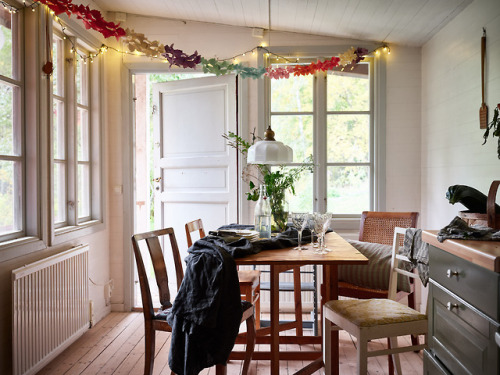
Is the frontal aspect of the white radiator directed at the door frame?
no

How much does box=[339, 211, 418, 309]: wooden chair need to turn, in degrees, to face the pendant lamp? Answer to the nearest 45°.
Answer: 0° — it already faces it

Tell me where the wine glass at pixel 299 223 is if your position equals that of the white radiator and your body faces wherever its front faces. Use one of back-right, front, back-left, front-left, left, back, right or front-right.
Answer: front

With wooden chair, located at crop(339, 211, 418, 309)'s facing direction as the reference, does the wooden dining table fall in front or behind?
in front

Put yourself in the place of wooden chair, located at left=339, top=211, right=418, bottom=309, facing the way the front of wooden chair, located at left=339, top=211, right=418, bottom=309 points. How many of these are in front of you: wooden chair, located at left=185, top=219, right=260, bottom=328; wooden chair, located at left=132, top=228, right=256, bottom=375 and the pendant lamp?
3

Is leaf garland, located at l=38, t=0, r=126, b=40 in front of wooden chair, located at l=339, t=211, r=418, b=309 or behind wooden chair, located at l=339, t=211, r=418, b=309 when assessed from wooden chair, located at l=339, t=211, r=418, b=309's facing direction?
in front

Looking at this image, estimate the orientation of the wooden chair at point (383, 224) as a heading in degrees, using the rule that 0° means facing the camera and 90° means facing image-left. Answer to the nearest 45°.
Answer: approximately 45°

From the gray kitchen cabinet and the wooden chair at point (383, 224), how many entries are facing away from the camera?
0

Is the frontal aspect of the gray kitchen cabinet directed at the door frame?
no

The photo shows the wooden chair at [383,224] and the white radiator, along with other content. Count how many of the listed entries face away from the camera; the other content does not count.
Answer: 0

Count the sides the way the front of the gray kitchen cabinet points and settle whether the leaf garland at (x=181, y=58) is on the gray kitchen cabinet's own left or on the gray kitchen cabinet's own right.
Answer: on the gray kitchen cabinet's own right

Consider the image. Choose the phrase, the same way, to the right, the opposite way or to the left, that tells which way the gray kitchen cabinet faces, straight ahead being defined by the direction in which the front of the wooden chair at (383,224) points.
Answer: the same way

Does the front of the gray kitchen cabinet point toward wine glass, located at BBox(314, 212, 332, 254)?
no

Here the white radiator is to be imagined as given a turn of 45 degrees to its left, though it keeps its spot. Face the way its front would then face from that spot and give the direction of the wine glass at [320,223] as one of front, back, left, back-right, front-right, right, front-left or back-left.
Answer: front-right

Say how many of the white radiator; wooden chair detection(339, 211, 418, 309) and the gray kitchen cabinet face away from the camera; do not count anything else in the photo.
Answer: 0

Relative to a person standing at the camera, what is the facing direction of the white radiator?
facing the viewer and to the right of the viewer
